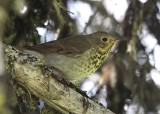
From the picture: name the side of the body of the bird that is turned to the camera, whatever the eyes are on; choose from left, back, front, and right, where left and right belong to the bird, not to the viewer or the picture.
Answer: right
